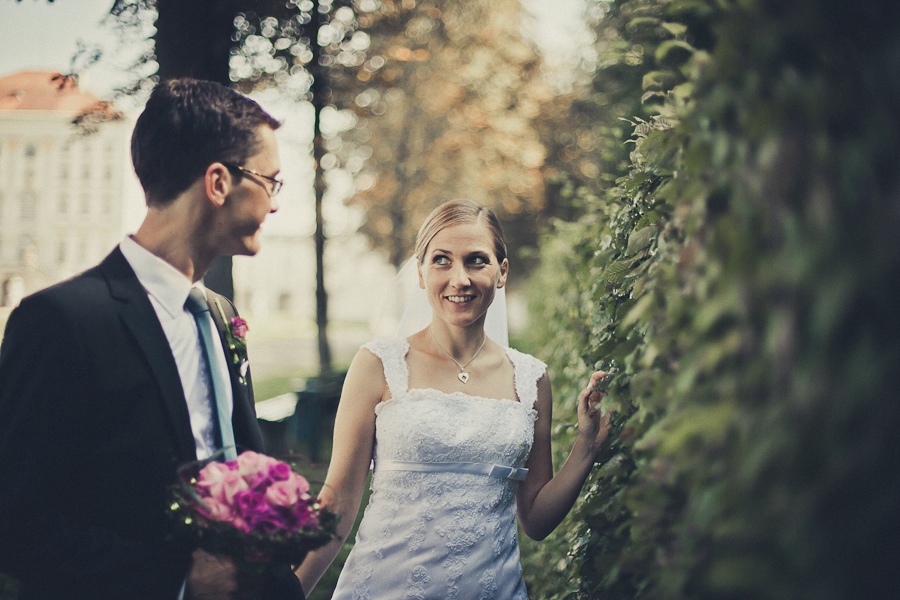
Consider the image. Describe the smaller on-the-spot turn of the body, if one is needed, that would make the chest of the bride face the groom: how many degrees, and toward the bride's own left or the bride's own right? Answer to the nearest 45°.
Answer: approximately 45° to the bride's own right

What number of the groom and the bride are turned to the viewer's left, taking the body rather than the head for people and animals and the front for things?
0

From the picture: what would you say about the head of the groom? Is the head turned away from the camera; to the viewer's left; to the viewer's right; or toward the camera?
to the viewer's right

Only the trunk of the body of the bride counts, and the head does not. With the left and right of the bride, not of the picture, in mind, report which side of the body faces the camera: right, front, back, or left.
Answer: front

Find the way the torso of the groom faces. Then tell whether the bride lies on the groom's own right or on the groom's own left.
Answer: on the groom's own left

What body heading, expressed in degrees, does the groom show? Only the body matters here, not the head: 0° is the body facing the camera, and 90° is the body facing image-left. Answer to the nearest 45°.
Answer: approximately 315°
